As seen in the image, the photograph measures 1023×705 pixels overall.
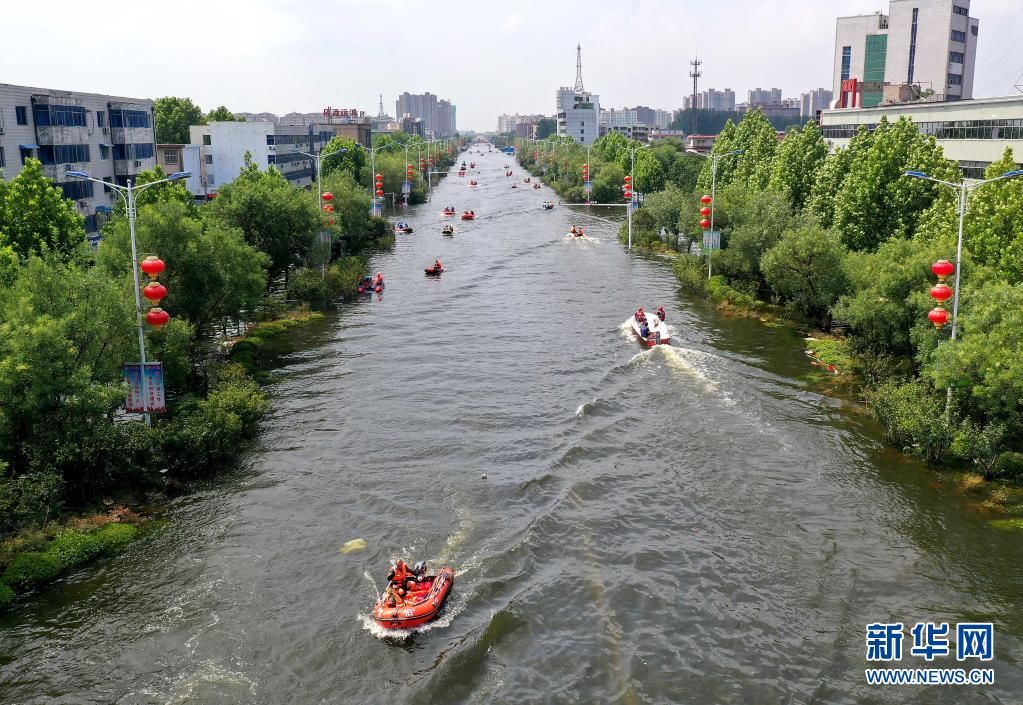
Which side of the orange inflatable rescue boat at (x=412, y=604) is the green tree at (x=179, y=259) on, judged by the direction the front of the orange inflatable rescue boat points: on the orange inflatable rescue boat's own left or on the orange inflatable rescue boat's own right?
on the orange inflatable rescue boat's own right

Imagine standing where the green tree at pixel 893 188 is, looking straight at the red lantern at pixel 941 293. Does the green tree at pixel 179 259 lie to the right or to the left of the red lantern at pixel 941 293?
right

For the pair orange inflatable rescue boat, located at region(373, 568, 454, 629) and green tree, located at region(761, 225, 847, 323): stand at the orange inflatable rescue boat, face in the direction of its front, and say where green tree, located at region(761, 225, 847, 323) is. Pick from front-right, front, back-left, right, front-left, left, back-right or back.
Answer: back

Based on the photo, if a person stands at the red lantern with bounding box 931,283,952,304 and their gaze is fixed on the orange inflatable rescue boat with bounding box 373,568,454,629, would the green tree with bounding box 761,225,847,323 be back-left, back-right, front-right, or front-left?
back-right

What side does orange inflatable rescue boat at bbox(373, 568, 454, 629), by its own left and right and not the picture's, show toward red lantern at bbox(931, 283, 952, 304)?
back
